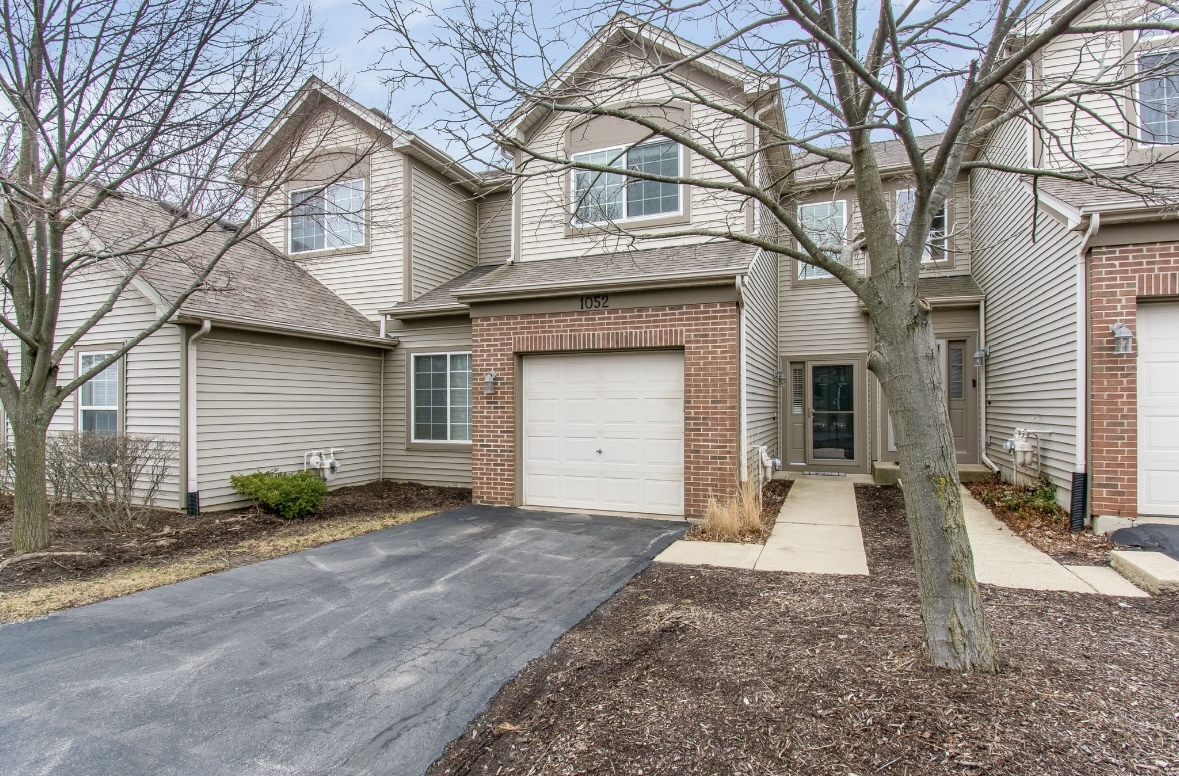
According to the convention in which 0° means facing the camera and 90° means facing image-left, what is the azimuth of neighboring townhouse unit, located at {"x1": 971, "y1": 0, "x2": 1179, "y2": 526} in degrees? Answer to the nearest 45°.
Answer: approximately 0°

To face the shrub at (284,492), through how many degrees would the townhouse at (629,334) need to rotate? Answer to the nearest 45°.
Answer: approximately 90° to its right

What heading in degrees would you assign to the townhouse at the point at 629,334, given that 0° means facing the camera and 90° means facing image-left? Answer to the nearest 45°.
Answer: approximately 0°

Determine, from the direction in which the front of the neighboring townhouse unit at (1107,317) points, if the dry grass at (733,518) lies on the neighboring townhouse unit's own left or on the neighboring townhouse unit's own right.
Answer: on the neighboring townhouse unit's own right

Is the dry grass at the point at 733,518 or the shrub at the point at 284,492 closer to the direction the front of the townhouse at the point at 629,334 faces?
the dry grass
